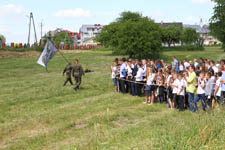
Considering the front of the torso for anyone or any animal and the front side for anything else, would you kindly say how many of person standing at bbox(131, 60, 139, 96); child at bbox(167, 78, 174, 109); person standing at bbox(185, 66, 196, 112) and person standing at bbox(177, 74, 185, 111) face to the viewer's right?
0

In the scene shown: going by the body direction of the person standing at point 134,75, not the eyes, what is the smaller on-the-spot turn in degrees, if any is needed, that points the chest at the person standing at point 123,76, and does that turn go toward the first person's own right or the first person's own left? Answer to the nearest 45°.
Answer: approximately 45° to the first person's own right

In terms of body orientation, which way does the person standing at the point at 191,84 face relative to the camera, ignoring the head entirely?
to the viewer's left

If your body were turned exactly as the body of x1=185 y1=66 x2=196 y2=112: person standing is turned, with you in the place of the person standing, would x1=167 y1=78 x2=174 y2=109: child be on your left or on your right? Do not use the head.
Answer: on your right

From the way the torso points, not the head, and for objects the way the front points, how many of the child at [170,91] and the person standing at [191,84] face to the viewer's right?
0

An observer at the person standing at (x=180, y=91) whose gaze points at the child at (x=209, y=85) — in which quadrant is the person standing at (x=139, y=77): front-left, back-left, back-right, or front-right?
back-left

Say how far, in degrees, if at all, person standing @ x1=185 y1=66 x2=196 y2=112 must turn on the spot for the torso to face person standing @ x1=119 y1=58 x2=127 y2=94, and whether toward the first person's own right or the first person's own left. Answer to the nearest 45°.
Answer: approximately 45° to the first person's own right

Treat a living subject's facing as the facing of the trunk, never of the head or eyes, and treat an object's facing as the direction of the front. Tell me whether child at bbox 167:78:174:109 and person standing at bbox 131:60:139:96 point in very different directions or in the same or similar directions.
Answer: same or similar directions

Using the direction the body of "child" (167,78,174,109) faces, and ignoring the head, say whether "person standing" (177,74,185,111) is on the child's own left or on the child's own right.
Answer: on the child's own left

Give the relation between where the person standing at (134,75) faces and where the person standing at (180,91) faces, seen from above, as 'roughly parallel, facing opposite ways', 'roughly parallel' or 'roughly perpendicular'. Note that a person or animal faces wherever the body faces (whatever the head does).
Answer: roughly parallel

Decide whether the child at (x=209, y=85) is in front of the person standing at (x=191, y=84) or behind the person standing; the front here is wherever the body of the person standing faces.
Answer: behind

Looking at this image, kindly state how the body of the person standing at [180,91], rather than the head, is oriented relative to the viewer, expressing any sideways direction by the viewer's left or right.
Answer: facing the viewer and to the left of the viewer

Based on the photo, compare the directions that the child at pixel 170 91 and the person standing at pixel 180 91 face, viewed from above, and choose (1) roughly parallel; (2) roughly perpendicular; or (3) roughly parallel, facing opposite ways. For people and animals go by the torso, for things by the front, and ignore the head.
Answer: roughly parallel

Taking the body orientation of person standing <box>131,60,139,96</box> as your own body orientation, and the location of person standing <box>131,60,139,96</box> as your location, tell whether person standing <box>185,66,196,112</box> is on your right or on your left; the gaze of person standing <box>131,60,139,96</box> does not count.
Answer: on your left

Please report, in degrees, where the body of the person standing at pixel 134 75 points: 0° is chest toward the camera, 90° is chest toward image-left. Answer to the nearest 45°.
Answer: approximately 45°
